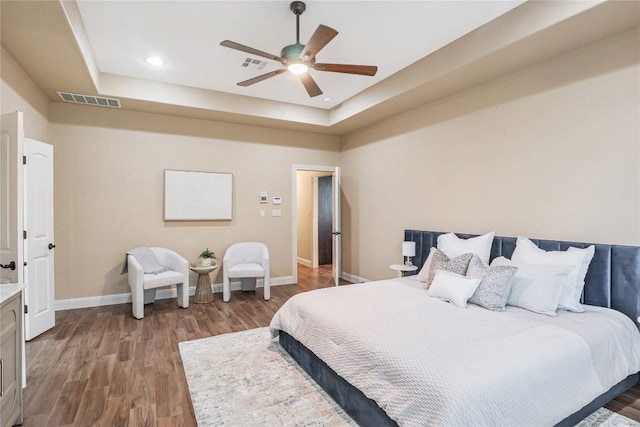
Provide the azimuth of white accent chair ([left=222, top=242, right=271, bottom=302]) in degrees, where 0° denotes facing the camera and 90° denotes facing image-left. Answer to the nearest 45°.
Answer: approximately 0°

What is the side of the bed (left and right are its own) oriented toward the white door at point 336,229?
right

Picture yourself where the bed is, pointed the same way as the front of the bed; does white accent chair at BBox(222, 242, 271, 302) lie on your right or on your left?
on your right

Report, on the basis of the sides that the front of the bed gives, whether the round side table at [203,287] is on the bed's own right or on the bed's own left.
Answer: on the bed's own right

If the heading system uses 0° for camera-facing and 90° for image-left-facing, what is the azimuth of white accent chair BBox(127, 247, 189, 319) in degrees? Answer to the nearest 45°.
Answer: approximately 315°

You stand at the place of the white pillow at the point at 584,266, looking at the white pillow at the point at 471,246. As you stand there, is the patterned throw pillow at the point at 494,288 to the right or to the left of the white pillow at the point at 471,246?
left

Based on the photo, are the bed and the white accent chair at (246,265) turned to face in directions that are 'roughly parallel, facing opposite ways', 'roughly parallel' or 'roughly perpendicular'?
roughly perpendicular

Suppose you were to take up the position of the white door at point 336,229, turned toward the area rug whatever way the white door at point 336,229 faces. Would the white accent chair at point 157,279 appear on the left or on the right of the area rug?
right

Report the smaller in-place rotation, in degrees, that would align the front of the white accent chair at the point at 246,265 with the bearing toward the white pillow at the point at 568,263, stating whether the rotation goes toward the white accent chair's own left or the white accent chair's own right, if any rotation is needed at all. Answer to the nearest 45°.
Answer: approximately 45° to the white accent chair's own left

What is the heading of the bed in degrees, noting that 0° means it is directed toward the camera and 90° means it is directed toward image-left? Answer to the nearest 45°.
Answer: approximately 45°
